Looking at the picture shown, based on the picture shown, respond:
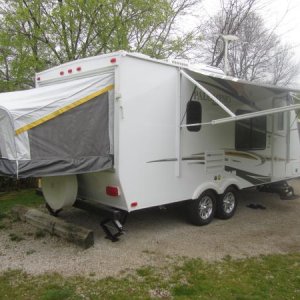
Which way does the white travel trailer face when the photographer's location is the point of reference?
facing away from the viewer and to the right of the viewer

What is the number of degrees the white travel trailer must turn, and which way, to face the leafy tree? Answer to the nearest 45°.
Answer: approximately 90° to its left
